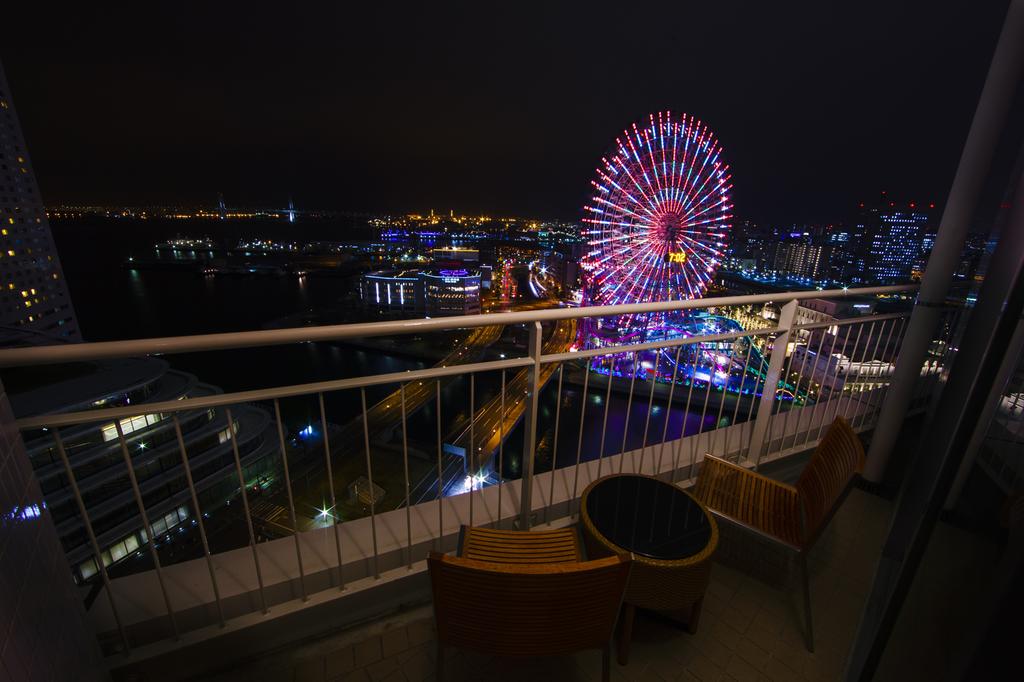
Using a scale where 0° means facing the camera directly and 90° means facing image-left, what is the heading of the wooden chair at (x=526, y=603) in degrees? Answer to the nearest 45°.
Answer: approximately 180°

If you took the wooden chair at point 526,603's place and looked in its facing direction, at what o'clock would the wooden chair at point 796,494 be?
the wooden chair at point 796,494 is roughly at 2 o'clock from the wooden chair at point 526,603.

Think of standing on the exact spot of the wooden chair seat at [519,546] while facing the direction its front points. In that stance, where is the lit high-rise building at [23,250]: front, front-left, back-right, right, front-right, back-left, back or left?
front-left

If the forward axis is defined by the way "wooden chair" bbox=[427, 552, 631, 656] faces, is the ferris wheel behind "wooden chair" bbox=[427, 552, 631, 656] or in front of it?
in front

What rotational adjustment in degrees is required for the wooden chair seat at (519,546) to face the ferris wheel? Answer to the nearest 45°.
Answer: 0° — it already faces it

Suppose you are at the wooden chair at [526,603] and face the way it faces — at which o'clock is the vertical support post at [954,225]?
The vertical support post is roughly at 2 o'clock from the wooden chair.
